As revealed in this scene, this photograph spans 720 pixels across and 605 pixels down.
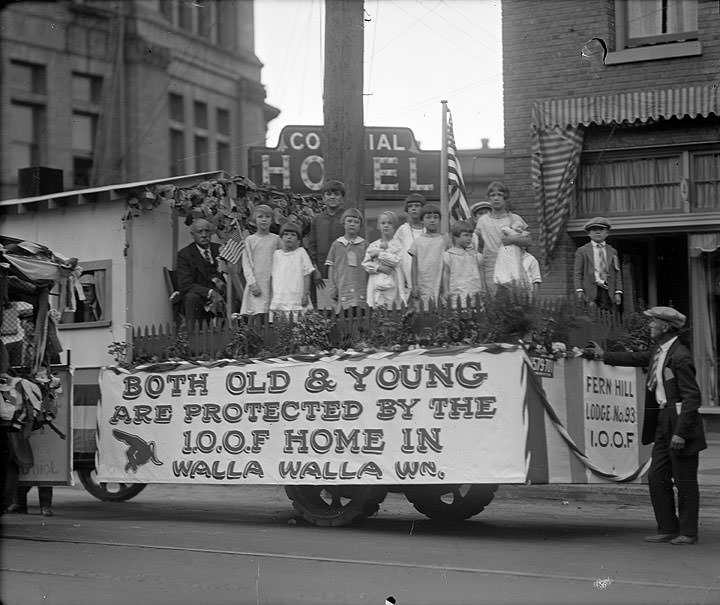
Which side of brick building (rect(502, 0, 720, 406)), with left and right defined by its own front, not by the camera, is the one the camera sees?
front

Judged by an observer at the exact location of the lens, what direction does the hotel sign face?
facing the viewer

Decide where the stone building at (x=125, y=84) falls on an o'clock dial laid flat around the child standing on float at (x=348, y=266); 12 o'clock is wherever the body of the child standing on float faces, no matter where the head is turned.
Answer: The stone building is roughly at 5 o'clock from the child standing on float.

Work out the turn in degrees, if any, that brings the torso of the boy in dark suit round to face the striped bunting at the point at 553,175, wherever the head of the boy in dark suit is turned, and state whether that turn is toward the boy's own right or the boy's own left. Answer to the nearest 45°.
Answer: approximately 180°

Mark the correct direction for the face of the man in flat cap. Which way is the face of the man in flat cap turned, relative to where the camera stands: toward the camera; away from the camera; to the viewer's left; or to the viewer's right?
to the viewer's left

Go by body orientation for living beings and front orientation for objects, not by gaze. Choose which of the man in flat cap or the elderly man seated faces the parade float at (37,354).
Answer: the man in flat cap

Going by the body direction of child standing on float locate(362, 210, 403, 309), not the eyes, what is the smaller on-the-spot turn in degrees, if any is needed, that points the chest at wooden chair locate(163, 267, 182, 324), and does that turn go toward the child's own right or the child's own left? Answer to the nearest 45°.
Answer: approximately 135° to the child's own right

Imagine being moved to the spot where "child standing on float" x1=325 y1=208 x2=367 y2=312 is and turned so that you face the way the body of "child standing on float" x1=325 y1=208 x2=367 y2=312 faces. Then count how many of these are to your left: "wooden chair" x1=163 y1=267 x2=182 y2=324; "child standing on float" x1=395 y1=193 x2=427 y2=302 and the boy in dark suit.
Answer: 2

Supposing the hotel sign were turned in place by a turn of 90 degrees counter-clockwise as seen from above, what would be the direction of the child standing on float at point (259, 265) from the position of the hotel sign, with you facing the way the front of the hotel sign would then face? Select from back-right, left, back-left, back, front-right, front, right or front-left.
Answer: right

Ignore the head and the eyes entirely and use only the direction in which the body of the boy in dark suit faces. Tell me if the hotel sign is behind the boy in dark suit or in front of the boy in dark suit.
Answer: behind

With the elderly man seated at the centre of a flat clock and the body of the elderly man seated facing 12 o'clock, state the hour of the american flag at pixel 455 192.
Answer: The american flag is roughly at 9 o'clock from the elderly man seated.

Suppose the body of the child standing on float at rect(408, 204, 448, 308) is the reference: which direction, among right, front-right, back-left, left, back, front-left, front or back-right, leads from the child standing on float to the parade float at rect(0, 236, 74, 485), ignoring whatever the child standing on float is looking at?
right

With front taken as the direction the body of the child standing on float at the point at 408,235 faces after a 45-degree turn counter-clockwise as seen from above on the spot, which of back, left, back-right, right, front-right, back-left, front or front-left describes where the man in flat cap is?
front

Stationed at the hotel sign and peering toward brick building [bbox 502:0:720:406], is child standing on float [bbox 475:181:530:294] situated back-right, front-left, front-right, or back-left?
front-right

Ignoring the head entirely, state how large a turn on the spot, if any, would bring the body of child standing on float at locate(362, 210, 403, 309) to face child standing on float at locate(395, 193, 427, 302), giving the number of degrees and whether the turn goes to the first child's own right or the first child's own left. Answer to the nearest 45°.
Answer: approximately 135° to the first child's own left

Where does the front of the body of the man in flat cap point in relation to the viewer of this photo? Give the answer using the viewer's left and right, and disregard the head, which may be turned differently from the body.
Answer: facing to the left of the viewer
